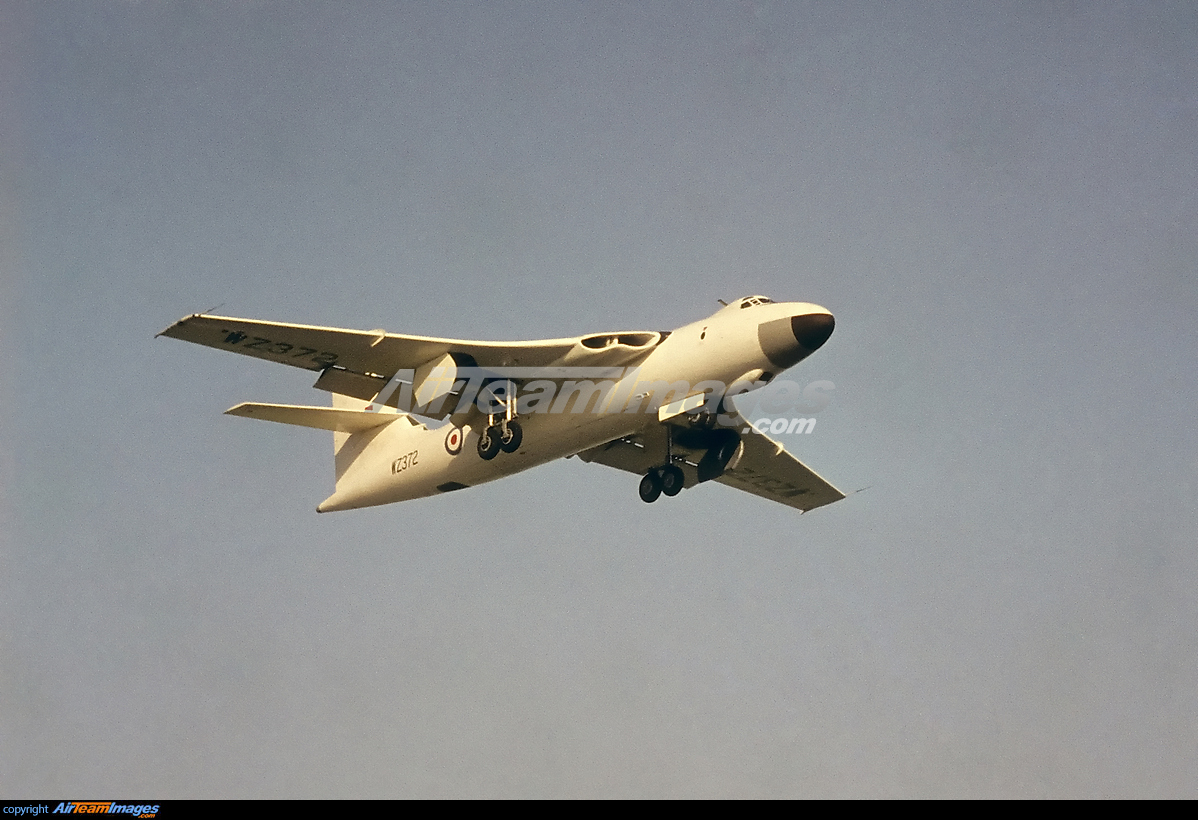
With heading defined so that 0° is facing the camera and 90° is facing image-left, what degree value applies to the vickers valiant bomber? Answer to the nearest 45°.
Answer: approximately 315°
